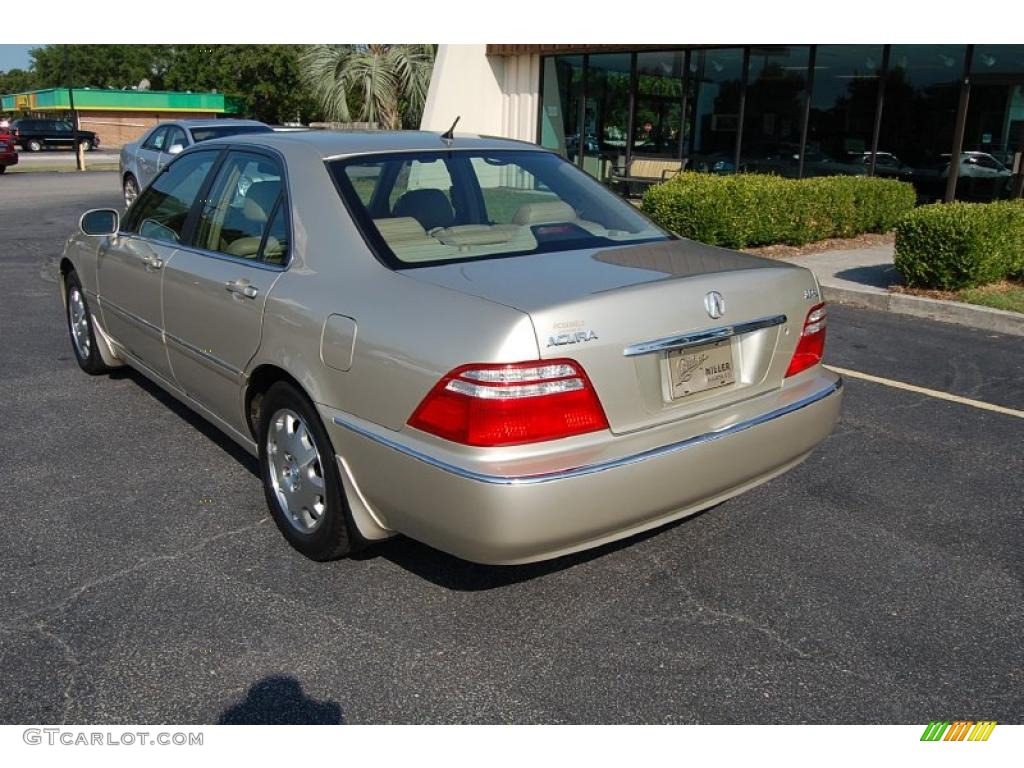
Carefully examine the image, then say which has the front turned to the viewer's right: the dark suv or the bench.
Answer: the dark suv

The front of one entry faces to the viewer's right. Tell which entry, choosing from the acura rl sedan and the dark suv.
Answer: the dark suv

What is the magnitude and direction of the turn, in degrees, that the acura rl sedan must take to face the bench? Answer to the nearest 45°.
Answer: approximately 45° to its right

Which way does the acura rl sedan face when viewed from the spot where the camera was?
facing away from the viewer and to the left of the viewer

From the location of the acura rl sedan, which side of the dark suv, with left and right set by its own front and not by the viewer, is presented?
right

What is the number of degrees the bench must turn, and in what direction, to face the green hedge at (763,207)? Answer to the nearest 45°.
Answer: approximately 45° to its left

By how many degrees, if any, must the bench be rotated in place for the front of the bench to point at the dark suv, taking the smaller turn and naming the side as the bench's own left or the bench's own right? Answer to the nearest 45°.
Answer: approximately 90° to the bench's own right

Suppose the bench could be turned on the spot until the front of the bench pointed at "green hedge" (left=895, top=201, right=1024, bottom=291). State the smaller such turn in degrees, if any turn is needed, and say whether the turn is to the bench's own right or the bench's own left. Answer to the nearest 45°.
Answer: approximately 45° to the bench's own left

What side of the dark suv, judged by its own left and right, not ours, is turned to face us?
right

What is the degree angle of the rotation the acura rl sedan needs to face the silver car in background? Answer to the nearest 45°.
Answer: approximately 45° to its right

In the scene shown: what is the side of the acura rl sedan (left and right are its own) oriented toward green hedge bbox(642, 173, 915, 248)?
right

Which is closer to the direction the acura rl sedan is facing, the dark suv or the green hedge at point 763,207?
the dark suv
